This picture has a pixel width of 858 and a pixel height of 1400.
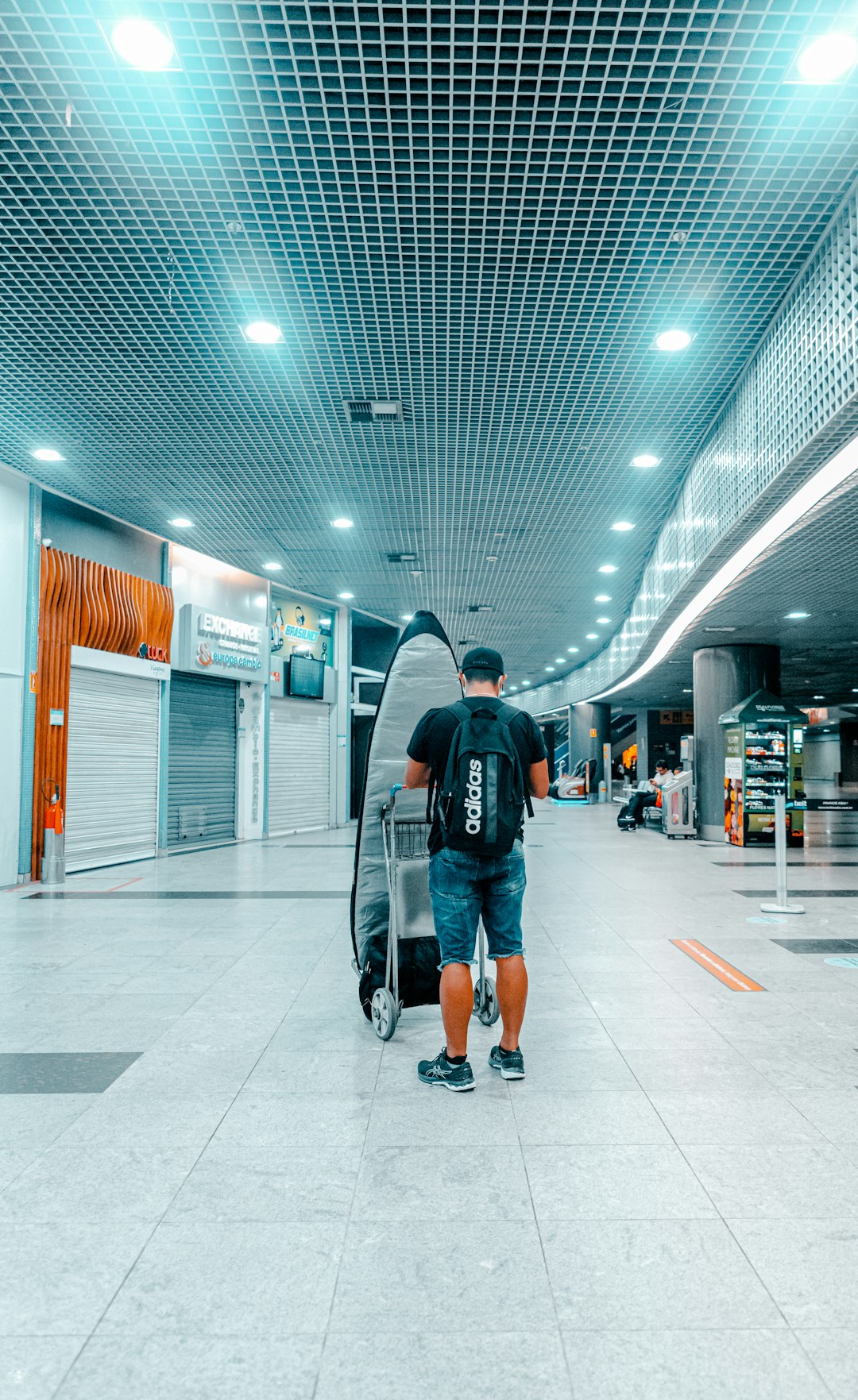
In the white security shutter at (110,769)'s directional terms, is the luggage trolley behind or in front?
in front

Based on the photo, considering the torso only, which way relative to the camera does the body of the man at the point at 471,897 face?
away from the camera

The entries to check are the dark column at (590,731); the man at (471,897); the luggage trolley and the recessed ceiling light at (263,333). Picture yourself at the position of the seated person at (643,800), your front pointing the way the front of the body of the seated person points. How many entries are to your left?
3

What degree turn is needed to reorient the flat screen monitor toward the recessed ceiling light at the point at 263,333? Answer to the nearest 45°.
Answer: approximately 45° to its right

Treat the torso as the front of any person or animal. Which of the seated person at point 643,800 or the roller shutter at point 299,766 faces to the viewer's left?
the seated person

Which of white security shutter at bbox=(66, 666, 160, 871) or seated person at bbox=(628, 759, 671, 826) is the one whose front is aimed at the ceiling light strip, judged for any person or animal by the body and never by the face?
the white security shutter

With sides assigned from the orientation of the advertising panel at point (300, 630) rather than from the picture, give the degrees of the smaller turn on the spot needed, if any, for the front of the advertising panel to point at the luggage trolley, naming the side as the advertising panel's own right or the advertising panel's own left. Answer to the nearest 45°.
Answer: approximately 45° to the advertising panel's own right

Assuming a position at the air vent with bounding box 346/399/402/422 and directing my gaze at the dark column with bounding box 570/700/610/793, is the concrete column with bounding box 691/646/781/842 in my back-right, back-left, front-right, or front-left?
front-right

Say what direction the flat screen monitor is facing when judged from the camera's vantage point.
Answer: facing the viewer and to the right of the viewer

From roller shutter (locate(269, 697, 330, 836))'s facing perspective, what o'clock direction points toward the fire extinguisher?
The fire extinguisher is roughly at 2 o'clock from the roller shutter.

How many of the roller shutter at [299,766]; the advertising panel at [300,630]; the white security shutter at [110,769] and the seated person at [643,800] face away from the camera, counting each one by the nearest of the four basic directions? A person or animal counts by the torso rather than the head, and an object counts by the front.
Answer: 0

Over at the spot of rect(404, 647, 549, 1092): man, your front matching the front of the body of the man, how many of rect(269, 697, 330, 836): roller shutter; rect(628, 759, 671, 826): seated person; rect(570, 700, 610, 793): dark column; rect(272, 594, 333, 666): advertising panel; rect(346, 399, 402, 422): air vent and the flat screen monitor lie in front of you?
6

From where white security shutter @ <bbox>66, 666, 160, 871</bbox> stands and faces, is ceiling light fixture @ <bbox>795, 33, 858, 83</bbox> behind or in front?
in front

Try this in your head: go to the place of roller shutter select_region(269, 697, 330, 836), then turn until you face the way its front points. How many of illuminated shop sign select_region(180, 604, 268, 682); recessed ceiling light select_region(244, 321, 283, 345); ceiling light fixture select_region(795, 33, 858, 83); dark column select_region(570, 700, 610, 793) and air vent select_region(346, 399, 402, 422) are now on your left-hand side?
1

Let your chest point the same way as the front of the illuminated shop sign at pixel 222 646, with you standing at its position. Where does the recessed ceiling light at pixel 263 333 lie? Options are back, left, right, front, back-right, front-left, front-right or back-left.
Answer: front-right

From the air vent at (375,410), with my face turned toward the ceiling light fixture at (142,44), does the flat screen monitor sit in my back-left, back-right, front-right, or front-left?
back-right

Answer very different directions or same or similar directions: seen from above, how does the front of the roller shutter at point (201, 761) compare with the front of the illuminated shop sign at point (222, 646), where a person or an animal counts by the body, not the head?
same or similar directions

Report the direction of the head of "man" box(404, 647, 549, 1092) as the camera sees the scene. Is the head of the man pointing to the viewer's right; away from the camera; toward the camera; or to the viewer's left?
away from the camera

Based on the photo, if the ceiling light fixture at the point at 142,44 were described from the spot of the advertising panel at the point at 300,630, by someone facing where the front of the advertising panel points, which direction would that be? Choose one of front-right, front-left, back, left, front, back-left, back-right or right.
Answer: front-right
